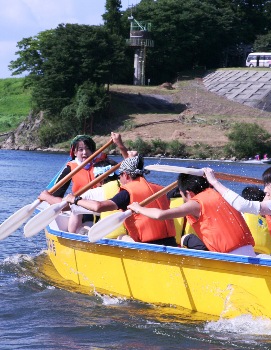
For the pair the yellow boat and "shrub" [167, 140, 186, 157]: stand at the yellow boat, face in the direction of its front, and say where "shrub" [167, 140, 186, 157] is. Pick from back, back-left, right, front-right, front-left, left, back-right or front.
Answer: front-right

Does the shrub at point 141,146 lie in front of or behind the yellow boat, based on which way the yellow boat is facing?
in front

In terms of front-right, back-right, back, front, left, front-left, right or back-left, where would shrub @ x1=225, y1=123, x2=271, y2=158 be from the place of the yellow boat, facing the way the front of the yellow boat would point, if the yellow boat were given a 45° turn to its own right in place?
front

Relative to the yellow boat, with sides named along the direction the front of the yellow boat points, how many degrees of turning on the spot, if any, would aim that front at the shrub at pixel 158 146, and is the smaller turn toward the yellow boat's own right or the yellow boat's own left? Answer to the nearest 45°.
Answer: approximately 45° to the yellow boat's own right

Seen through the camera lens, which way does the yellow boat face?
facing away from the viewer and to the left of the viewer
